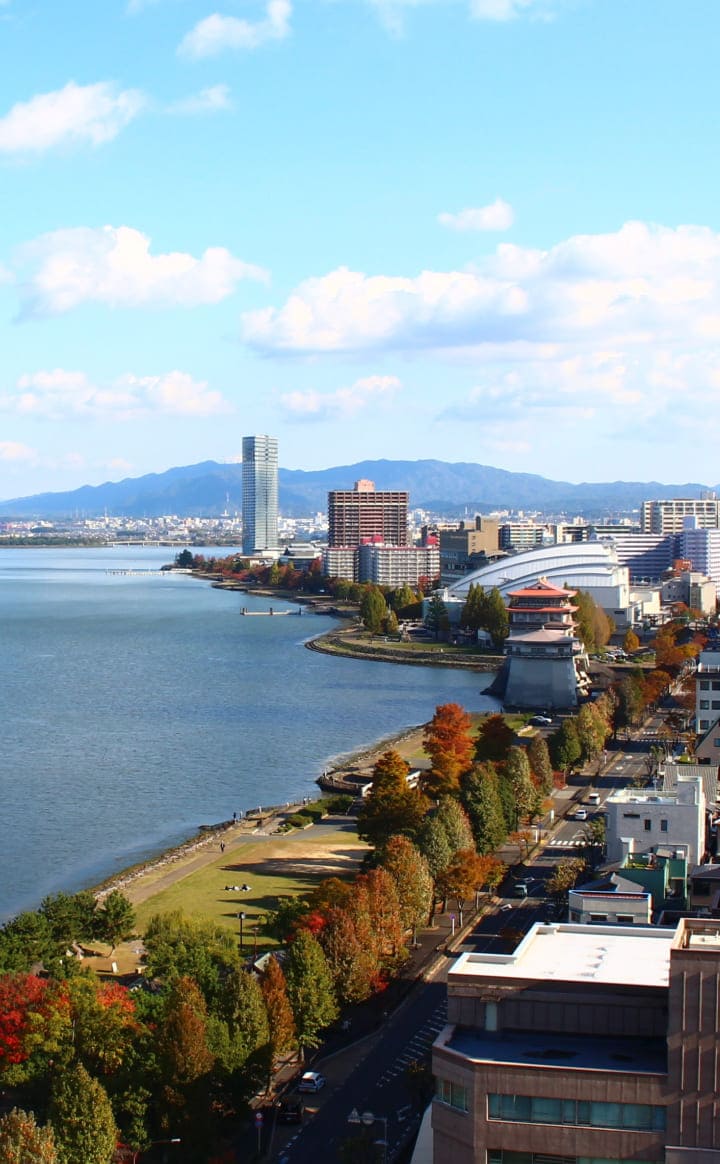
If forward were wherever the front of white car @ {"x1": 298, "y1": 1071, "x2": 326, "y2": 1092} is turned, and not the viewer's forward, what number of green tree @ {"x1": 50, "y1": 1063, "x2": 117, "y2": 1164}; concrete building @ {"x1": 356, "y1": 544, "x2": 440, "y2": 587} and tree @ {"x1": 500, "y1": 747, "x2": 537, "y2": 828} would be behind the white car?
1

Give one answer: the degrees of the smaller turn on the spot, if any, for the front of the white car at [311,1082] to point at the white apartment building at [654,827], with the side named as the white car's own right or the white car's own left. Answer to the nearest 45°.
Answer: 0° — it already faces it

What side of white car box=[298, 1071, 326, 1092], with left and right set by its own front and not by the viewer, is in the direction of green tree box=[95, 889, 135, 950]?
left

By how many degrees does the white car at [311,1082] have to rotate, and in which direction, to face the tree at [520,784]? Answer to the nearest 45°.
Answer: approximately 45° to its left

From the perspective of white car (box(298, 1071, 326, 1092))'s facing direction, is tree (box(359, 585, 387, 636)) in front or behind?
in front

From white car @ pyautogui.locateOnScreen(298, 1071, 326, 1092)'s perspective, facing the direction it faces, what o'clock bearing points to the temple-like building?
The temple-like building is roughly at 11 o'clock from the white car.

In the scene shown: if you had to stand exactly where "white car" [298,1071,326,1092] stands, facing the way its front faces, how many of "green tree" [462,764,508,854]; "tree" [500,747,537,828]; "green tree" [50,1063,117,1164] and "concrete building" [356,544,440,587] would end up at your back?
1

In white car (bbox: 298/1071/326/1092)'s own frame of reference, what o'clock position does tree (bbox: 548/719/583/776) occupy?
The tree is roughly at 11 o'clock from the white car.

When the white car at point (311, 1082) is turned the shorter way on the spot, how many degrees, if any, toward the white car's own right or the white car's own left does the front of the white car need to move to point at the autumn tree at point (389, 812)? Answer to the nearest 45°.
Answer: approximately 45° to the white car's own left

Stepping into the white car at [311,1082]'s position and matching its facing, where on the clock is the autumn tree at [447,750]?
The autumn tree is roughly at 11 o'clock from the white car.

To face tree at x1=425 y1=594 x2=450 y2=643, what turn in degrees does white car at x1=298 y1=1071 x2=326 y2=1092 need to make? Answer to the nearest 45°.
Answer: approximately 45° to its left

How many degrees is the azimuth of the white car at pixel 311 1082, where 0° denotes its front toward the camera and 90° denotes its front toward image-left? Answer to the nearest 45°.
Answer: approximately 225°

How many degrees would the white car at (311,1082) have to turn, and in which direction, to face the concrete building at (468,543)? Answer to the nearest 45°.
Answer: approximately 45° to its left

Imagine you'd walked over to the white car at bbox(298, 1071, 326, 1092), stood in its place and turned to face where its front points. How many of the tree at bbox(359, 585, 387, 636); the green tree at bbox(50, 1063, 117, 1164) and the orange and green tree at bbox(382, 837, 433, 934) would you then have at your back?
1
